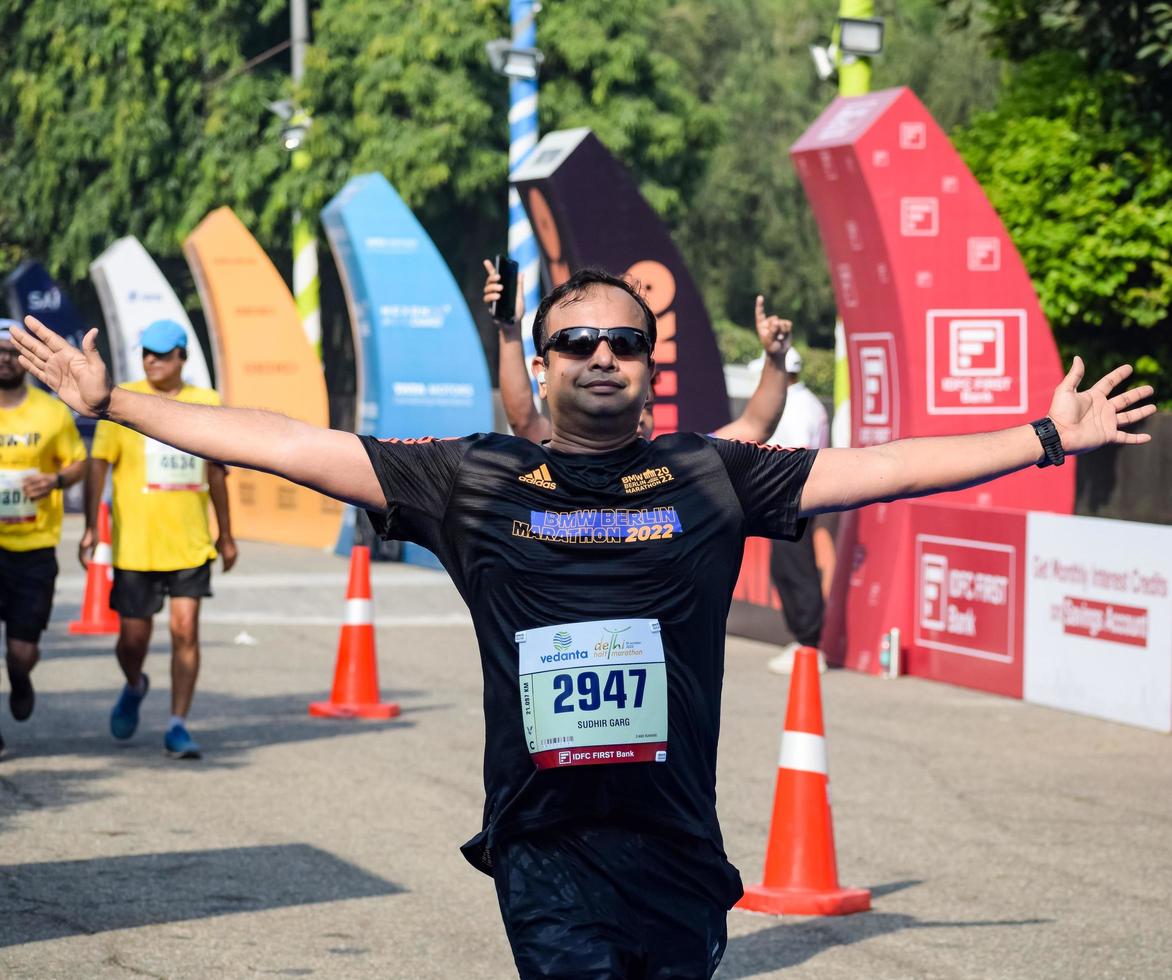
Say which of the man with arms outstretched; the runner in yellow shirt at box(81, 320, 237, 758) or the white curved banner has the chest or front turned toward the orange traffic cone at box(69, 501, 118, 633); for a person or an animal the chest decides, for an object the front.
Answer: the white curved banner

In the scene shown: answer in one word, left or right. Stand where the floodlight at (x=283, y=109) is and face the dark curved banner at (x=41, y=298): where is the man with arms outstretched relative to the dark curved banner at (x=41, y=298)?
left

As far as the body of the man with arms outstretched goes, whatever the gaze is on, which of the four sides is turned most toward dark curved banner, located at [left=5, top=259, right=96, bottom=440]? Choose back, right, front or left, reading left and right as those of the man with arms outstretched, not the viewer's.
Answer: back

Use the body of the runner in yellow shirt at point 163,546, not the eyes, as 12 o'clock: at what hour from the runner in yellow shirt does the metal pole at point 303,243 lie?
The metal pole is roughly at 6 o'clock from the runner in yellow shirt.

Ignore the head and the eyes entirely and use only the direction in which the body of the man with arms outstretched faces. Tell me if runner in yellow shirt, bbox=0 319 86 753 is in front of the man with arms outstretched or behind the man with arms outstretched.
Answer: behind

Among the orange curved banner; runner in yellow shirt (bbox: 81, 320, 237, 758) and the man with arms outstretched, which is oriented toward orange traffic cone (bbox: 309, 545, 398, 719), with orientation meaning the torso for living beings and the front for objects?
the orange curved banner

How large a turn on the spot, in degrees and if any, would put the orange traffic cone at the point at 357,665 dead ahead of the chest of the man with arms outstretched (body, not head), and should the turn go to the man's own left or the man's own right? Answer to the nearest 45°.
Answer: approximately 180°

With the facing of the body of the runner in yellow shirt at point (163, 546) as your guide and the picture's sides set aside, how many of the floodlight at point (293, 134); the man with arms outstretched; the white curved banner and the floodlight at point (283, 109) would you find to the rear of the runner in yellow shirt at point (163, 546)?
3
